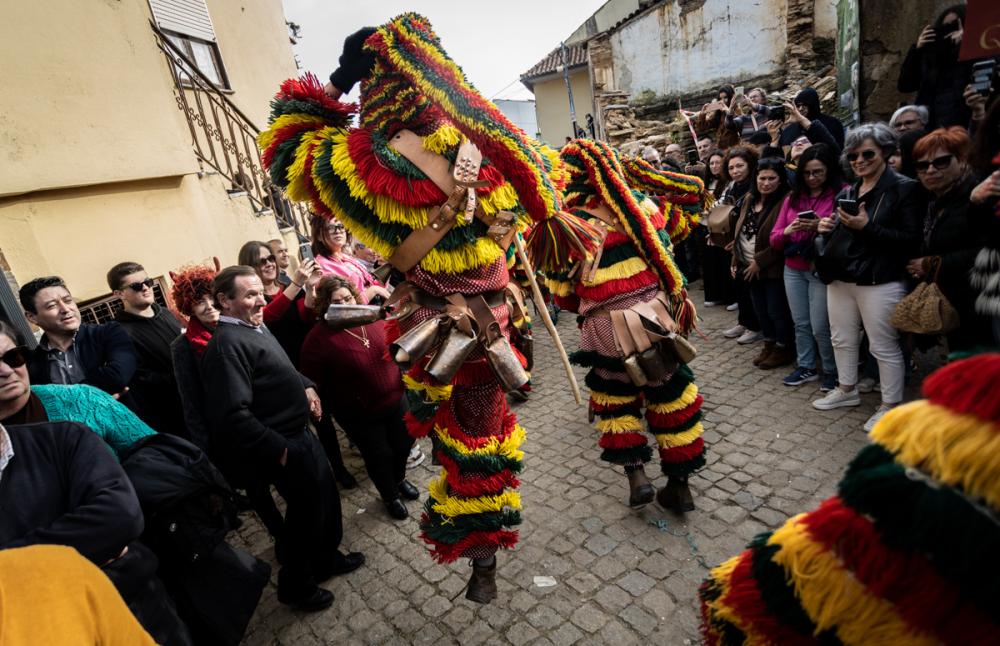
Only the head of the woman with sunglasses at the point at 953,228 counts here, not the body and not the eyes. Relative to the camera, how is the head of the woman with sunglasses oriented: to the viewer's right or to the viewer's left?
to the viewer's left

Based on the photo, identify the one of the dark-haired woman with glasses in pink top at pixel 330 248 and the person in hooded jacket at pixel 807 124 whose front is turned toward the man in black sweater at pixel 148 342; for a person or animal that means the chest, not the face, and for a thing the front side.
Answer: the person in hooded jacket

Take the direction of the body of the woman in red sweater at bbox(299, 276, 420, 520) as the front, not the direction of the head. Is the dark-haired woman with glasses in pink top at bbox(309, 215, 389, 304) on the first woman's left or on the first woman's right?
on the first woman's left

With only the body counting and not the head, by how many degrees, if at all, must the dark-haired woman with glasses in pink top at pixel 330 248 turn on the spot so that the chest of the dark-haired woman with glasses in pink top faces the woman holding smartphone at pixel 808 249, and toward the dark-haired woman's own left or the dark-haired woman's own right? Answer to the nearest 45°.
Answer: approximately 45° to the dark-haired woman's own left

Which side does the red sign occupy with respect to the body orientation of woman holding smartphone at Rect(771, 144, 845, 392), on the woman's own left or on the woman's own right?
on the woman's own left

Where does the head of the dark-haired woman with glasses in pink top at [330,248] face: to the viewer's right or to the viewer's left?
to the viewer's right

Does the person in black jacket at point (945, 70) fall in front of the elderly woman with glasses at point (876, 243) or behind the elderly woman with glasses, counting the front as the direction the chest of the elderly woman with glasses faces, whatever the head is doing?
behind
